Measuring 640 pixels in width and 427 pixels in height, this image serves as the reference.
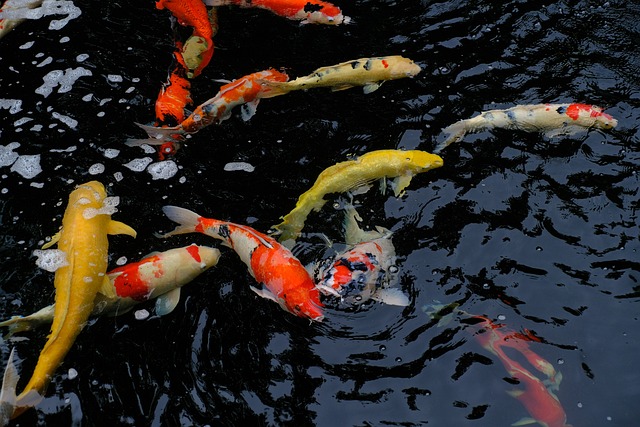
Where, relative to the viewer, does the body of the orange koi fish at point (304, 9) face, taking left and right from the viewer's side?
facing to the right of the viewer

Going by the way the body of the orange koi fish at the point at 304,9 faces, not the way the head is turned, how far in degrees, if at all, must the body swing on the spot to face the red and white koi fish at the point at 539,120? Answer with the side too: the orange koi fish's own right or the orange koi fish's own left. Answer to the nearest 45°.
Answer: approximately 45° to the orange koi fish's own right

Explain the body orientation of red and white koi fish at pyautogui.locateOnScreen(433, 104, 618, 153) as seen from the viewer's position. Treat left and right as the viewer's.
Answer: facing to the right of the viewer

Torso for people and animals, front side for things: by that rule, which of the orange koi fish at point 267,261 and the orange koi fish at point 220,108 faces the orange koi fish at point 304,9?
the orange koi fish at point 220,108

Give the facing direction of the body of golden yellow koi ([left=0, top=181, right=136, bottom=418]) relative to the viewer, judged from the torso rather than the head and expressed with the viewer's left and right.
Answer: facing away from the viewer

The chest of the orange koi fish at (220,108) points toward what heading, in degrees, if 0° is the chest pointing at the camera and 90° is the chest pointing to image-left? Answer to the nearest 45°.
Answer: approximately 225°

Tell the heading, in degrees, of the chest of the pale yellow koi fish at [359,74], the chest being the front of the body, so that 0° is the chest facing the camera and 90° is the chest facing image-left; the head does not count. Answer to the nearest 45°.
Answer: approximately 270°
